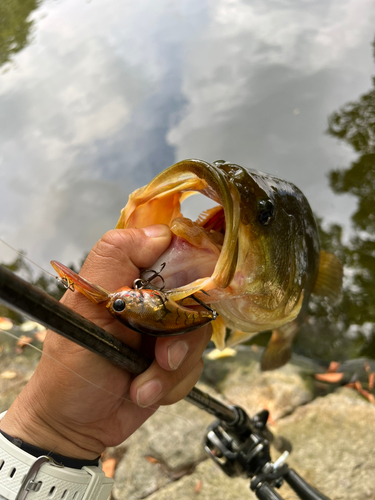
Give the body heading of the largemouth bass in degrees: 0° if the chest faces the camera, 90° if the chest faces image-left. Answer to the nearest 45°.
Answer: approximately 45°

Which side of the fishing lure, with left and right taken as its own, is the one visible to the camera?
left
